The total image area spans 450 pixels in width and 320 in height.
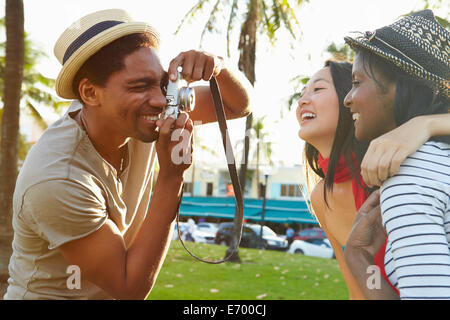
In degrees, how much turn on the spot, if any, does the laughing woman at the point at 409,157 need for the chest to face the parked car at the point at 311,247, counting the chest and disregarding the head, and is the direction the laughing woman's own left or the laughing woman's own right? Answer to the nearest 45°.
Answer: approximately 90° to the laughing woman's own right

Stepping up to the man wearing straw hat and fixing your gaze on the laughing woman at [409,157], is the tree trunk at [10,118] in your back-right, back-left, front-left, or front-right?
back-left

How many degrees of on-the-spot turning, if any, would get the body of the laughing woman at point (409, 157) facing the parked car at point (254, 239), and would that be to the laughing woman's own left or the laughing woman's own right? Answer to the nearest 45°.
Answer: approximately 90° to the laughing woman's own right

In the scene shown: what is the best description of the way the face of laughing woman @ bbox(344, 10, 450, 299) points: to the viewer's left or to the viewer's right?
to the viewer's left

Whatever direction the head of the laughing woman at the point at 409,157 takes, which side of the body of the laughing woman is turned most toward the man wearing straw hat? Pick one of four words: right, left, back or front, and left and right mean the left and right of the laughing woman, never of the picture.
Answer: front

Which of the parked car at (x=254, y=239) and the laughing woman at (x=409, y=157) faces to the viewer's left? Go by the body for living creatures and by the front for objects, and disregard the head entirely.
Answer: the laughing woman

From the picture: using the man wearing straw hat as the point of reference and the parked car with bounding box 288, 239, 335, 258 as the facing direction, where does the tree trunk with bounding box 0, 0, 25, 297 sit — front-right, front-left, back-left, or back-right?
front-left

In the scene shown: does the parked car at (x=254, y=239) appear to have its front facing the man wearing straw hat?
no

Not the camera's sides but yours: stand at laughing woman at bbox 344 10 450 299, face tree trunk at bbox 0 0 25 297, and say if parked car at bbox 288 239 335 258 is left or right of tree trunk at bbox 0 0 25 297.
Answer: right

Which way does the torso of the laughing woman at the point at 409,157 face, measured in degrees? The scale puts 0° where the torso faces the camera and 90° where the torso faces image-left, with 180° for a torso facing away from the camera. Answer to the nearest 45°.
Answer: approximately 90°

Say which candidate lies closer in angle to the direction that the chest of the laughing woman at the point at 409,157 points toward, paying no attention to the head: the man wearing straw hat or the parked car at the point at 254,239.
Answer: the man wearing straw hat

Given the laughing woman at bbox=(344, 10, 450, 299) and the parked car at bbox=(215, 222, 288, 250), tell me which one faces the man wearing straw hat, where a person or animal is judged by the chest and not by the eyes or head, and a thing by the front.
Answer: the laughing woman
